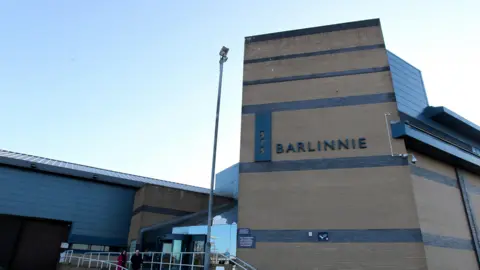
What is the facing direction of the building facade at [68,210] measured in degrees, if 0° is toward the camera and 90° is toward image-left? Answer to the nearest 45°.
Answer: approximately 315°

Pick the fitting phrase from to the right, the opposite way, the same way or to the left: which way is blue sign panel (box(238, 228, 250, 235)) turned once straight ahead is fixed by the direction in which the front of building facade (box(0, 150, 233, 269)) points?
to the right

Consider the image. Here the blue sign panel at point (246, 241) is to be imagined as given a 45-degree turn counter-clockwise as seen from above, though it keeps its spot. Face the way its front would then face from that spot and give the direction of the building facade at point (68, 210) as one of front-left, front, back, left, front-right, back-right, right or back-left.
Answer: back

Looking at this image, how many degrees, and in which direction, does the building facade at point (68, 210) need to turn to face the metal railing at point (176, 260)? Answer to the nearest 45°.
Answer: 0° — it already faces it

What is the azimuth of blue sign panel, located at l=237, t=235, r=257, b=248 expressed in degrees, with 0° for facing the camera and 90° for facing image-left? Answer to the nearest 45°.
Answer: approximately 0°
